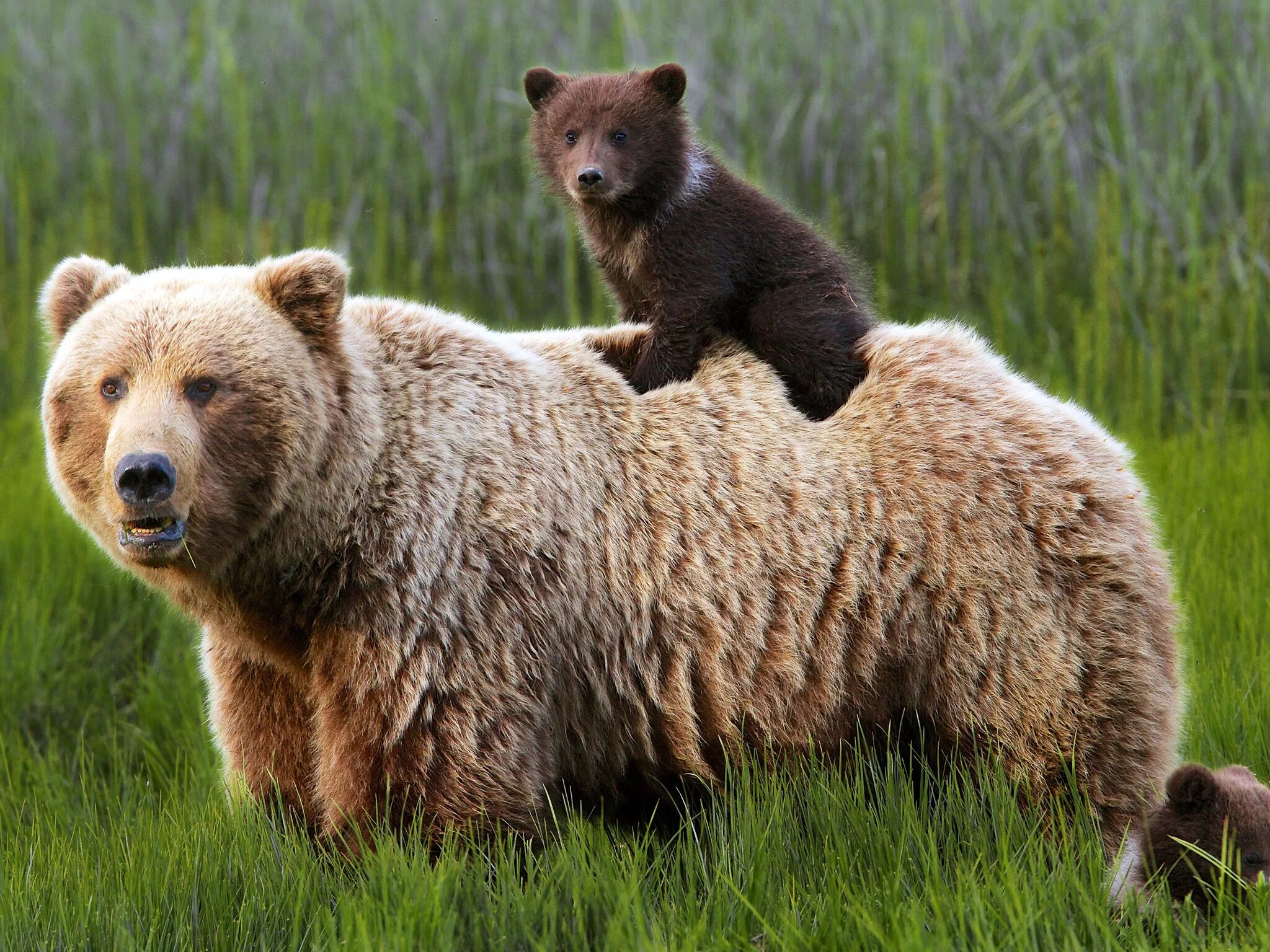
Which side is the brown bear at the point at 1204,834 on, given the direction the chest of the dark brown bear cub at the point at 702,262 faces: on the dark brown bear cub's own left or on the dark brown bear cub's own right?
on the dark brown bear cub's own left

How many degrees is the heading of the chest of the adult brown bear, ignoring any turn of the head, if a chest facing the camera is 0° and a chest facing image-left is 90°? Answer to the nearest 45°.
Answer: approximately 90°

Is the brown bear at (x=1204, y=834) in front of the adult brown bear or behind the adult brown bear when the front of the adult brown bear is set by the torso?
behind
